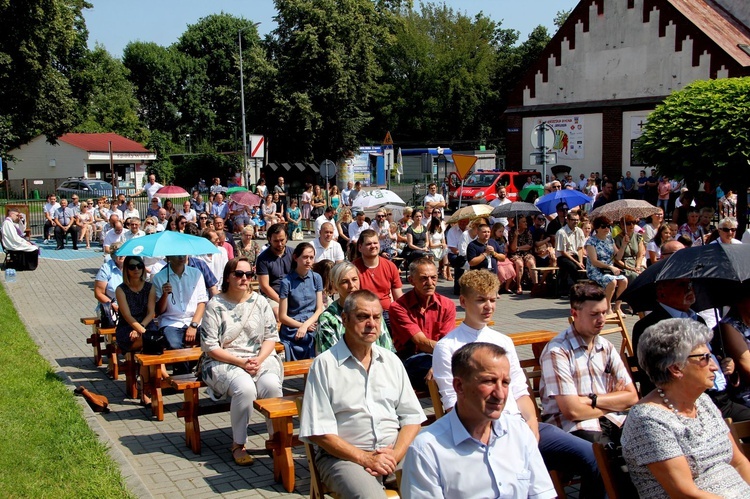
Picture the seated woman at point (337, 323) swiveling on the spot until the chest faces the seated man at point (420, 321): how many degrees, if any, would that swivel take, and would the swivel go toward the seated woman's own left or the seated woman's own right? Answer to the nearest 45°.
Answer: approximately 90° to the seated woman's own left

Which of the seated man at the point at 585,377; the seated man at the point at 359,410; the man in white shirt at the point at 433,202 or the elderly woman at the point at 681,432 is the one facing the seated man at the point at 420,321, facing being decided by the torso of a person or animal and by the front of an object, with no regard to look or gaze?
the man in white shirt

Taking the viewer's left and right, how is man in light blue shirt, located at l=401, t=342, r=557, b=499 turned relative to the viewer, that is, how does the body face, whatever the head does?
facing the viewer and to the right of the viewer

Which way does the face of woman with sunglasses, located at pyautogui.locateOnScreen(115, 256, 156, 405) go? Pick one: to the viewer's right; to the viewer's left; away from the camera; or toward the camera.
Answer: toward the camera

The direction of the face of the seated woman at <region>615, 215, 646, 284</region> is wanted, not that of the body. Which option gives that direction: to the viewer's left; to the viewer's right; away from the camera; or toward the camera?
toward the camera

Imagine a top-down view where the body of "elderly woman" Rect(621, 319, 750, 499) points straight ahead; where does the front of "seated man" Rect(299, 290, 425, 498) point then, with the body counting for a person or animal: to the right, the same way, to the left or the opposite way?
the same way

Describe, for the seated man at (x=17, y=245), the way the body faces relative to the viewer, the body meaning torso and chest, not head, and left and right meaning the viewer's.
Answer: facing to the right of the viewer

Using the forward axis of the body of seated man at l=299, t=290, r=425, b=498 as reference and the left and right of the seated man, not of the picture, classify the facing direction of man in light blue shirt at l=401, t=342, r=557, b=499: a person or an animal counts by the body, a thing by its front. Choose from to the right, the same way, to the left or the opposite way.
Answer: the same way

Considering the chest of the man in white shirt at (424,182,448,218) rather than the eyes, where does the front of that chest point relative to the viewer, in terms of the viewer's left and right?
facing the viewer

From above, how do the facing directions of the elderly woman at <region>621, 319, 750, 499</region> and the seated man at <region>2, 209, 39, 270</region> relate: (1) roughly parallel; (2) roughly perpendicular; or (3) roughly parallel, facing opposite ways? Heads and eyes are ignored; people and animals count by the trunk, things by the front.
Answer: roughly perpendicular

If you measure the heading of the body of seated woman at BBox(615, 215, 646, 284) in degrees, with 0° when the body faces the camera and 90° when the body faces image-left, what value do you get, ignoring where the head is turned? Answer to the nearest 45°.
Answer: approximately 0°
